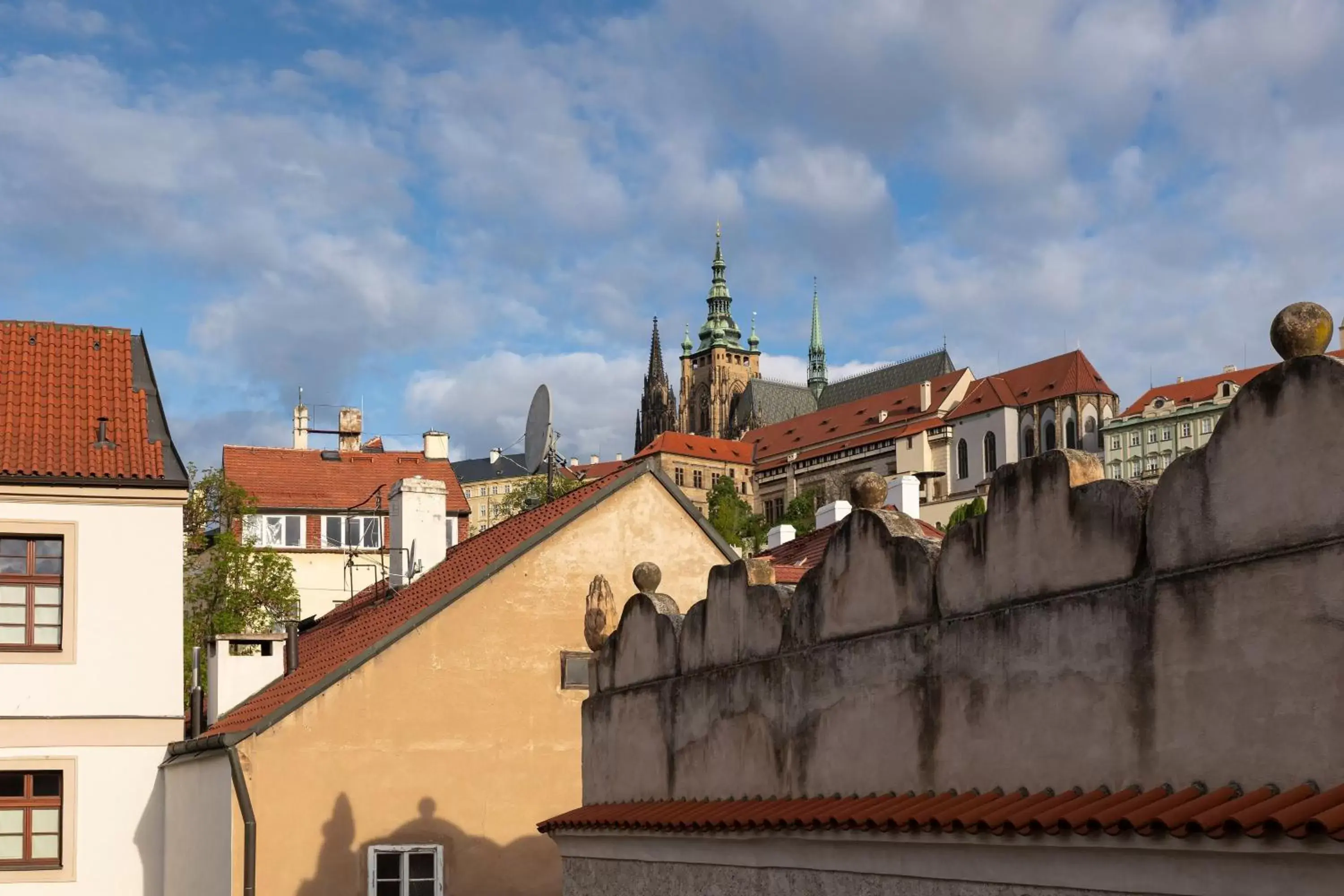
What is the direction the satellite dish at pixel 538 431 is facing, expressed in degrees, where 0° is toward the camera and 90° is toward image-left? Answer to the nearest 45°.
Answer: approximately 90°

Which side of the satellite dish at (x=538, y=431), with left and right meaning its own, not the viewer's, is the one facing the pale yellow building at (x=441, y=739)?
left

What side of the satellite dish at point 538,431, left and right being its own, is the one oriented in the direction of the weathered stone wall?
left
